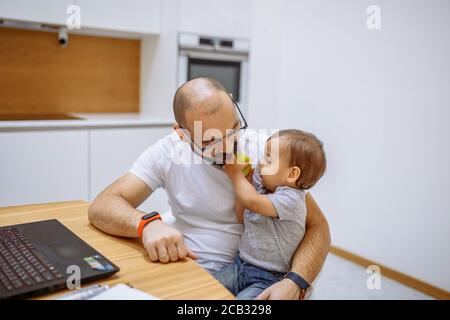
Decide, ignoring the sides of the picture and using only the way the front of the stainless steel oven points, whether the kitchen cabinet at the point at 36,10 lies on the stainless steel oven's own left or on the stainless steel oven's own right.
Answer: on the stainless steel oven's own right

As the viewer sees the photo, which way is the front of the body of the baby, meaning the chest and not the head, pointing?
to the viewer's left

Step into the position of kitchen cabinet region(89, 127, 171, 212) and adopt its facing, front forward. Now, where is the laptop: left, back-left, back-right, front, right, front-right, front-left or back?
front

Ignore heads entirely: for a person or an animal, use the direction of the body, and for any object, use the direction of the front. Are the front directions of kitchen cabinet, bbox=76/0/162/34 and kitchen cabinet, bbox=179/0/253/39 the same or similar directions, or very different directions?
same or similar directions

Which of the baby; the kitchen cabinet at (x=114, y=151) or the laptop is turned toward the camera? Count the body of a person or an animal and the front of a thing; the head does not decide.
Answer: the kitchen cabinet

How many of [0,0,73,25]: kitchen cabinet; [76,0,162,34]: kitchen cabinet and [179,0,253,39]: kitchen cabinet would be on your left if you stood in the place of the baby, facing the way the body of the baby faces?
0

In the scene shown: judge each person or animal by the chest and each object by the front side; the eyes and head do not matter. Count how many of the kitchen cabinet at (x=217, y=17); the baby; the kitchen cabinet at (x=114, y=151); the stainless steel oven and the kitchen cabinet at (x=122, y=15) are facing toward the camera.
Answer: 4

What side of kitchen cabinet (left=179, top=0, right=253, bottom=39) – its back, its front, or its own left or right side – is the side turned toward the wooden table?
front

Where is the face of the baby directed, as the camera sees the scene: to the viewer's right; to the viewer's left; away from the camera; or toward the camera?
to the viewer's left

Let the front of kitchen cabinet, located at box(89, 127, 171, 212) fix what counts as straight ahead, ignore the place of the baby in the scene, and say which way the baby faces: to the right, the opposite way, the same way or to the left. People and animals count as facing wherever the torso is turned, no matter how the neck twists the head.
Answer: to the right

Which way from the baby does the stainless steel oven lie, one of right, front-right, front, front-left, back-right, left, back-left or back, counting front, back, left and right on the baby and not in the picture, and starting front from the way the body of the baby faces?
right

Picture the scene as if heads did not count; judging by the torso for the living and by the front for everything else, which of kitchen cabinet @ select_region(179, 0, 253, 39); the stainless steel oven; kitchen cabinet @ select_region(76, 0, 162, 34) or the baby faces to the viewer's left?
the baby

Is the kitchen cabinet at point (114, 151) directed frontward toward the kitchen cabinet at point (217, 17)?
no

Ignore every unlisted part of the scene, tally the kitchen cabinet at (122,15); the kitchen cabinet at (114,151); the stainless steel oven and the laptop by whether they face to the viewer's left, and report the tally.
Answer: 0

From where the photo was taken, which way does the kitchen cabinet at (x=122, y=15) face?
toward the camera
